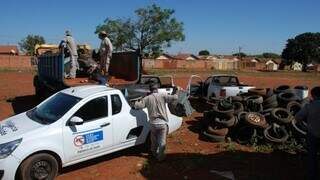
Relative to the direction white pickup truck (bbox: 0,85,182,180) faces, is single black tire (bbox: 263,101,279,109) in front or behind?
behind

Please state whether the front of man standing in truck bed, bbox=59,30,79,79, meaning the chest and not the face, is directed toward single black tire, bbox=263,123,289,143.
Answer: no

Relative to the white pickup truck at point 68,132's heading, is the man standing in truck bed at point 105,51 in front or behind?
behind

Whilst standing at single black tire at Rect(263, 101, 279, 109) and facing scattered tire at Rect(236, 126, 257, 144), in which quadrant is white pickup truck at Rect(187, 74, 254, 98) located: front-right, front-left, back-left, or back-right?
back-right

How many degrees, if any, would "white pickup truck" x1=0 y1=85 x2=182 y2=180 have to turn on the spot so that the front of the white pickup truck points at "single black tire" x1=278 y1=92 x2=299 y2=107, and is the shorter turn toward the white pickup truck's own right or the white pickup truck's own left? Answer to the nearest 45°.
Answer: approximately 180°

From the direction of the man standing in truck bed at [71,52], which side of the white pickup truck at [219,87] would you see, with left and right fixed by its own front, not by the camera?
left

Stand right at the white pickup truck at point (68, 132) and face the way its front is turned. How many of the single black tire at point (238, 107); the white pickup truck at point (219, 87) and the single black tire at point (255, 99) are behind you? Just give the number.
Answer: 3

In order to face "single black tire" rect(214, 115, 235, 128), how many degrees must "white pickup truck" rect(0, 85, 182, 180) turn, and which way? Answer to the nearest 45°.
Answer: approximately 180°

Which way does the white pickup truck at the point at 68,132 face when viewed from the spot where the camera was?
facing the viewer and to the left of the viewer

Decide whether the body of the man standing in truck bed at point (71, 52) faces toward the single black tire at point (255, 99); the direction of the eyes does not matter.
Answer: no

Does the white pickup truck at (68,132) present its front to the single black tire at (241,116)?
no
